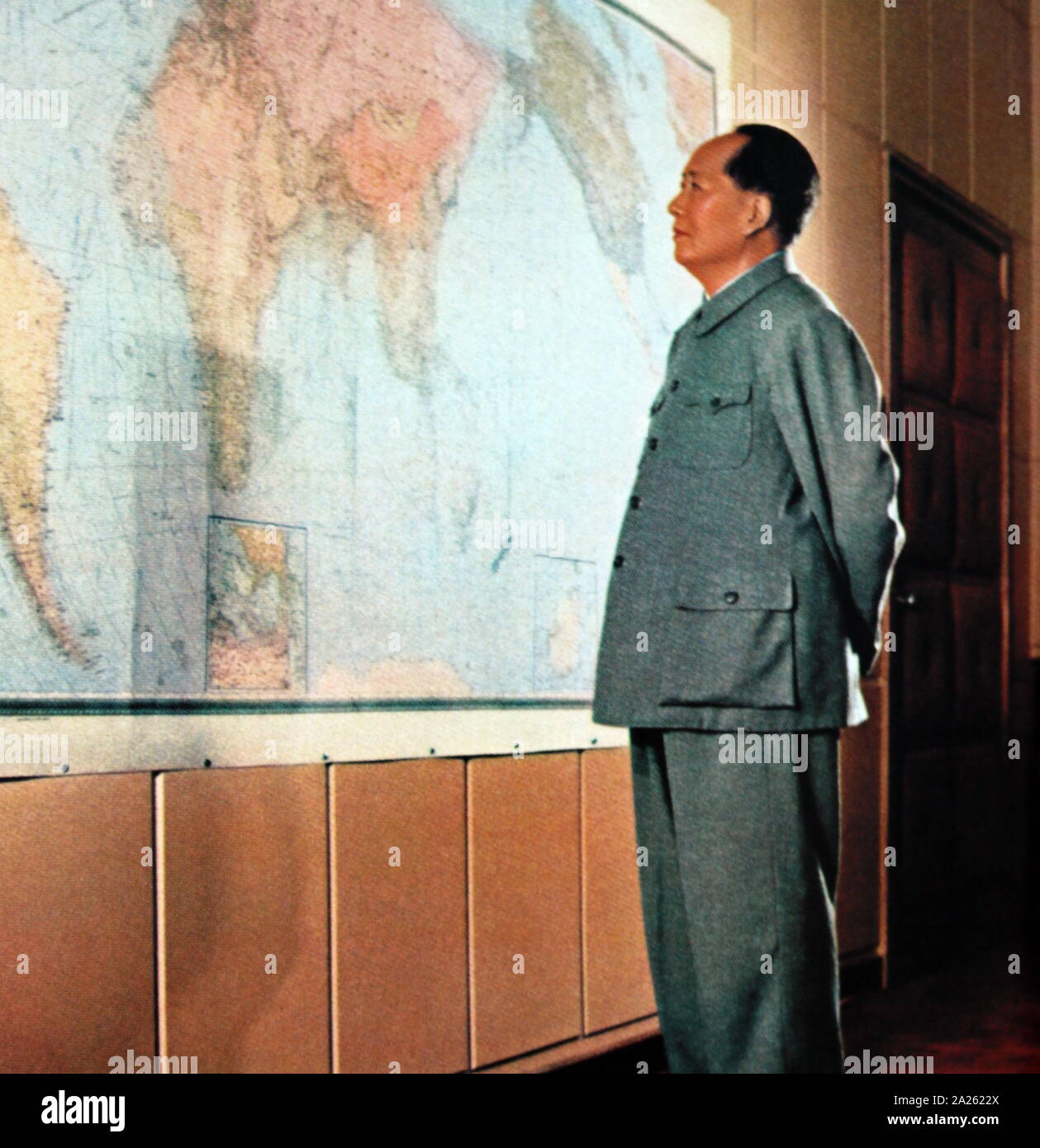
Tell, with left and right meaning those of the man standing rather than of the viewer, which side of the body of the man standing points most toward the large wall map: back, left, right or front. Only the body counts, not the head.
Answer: front

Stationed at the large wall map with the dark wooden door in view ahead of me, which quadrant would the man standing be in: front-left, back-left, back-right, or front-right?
front-right

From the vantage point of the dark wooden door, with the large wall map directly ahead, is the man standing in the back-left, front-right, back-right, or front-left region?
front-left

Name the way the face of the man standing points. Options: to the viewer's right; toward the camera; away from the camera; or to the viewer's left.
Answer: to the viewer's left

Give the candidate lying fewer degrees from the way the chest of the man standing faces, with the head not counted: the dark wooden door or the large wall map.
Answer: the large wall map

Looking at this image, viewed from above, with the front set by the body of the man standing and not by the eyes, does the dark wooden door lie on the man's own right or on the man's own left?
on the man's own right

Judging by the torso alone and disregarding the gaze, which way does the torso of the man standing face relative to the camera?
to the viewer's left
